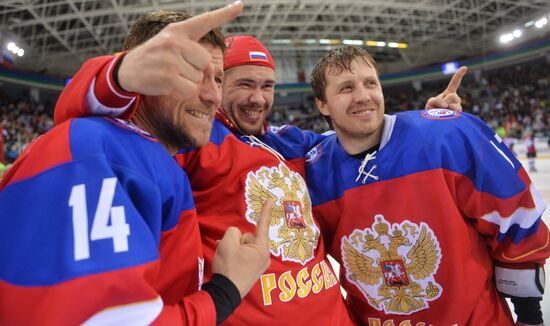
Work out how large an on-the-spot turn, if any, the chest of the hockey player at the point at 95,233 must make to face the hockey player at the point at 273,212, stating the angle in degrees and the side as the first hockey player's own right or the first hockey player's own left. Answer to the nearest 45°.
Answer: approximately 45° to the first hockey player's own left

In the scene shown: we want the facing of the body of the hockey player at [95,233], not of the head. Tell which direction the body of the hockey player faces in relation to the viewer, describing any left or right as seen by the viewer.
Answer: facing to the right of the viewer

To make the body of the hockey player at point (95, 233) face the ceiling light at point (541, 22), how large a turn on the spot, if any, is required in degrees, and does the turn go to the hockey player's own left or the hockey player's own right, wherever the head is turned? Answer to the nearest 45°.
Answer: approximately 45° to the hockey player's own left
